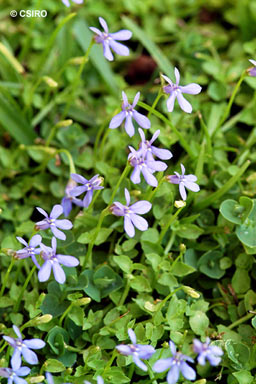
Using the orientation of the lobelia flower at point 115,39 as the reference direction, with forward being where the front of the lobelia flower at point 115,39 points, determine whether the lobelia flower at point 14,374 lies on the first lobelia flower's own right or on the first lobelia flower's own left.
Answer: on the first lobelia flower's own right
